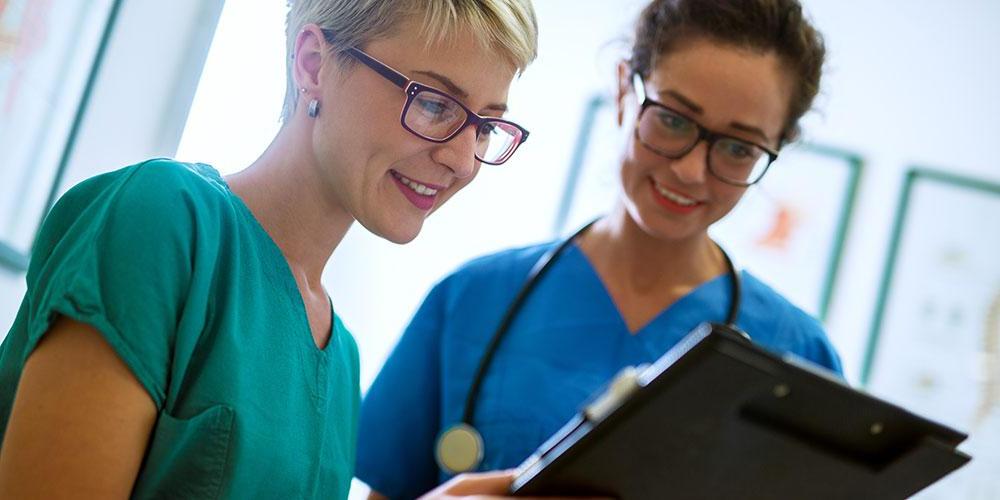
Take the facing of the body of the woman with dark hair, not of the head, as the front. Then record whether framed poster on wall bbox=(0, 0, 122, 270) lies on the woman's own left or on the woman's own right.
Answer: on the woman's own right

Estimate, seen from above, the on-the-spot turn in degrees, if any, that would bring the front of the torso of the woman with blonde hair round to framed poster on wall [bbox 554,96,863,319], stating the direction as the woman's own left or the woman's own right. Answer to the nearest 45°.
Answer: approximately 90° to the woman's own left

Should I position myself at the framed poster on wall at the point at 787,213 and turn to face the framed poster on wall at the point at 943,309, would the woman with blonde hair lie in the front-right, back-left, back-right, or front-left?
back-right

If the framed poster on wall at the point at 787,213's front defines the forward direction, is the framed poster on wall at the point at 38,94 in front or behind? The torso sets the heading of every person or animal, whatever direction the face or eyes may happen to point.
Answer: in front

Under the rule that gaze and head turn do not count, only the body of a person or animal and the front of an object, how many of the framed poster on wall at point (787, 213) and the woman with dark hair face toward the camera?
2

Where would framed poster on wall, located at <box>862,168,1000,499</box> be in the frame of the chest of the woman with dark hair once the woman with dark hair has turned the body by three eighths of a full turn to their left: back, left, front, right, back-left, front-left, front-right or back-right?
front

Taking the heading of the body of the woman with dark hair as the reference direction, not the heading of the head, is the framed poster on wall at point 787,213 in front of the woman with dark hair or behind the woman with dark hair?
behind

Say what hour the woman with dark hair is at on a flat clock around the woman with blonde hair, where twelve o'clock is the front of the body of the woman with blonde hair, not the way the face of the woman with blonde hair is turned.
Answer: The woman with dark hair is roughly at 9 o'clock from the woman with blonde hair.

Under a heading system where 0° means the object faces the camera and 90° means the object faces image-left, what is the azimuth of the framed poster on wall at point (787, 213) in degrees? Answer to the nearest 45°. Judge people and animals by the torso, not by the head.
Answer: approximately 0°

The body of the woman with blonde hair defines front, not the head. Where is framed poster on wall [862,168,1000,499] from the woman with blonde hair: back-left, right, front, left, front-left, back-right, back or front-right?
left

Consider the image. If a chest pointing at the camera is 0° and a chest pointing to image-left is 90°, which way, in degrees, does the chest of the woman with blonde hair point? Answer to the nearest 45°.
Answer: approximately 315°

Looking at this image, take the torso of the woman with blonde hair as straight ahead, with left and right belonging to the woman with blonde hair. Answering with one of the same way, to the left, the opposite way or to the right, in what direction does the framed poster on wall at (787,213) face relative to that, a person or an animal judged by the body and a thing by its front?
to the right

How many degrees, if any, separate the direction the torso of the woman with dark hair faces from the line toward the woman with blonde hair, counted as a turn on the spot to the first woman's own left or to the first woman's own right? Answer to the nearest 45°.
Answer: approximately 45° to the first woman's own right

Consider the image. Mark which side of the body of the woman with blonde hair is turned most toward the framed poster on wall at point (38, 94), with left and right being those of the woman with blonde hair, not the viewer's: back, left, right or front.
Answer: back
